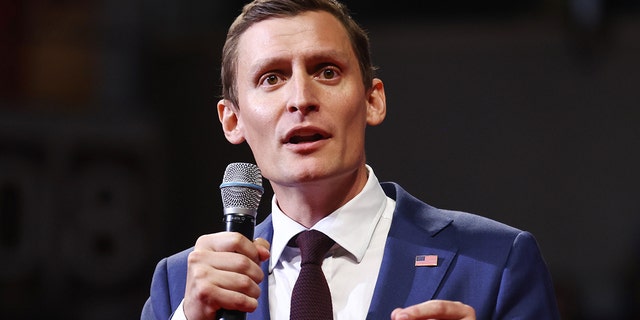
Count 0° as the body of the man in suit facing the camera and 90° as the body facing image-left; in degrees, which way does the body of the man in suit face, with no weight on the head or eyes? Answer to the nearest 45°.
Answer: approximately 0°
